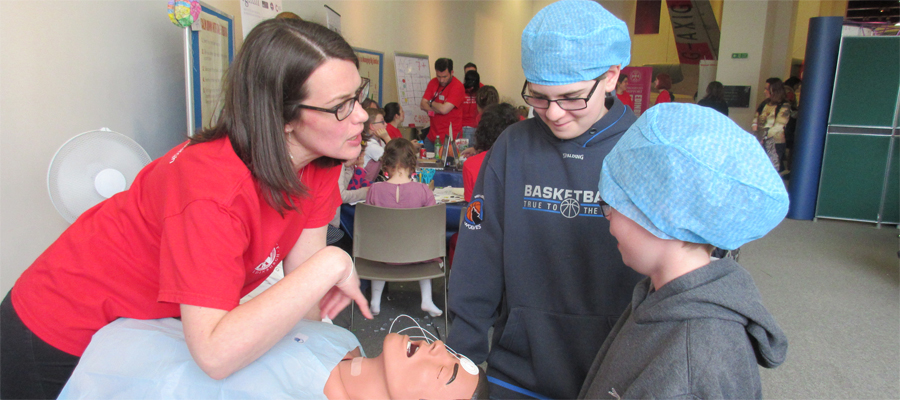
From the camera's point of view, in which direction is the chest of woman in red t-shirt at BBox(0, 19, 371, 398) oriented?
to the viewer's right

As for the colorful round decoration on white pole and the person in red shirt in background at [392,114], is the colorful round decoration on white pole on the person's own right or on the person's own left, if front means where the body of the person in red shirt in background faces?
on the person's own right

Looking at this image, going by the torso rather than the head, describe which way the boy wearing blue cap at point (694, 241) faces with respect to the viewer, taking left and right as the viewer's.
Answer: facing to the left of the viewer

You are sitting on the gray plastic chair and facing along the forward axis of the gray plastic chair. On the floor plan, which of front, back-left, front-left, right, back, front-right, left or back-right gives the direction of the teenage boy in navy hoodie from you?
back

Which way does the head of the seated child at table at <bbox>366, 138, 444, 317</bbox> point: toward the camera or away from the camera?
away from the camera

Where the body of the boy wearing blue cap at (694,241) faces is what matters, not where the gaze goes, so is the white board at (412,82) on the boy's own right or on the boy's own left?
on the boy's own right

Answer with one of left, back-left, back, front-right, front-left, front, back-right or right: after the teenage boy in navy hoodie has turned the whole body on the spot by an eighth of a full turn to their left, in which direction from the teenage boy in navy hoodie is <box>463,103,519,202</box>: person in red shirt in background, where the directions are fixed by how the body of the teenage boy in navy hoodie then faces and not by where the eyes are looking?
back-left
